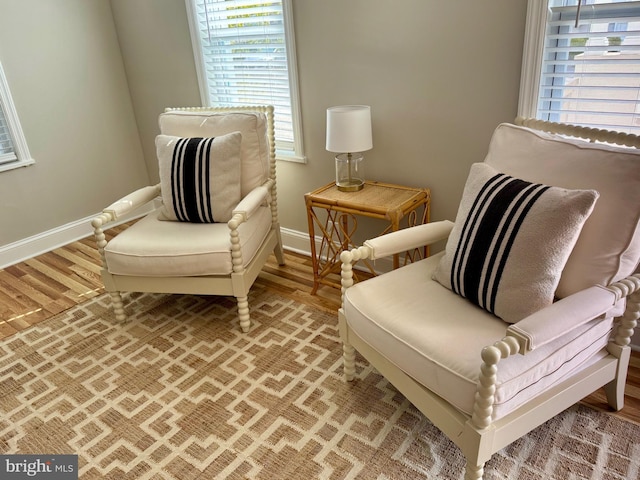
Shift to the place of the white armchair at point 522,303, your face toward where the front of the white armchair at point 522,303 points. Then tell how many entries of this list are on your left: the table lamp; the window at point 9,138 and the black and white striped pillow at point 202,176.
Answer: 0

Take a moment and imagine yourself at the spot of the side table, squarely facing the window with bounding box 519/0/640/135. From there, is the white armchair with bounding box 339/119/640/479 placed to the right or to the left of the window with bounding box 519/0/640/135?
right

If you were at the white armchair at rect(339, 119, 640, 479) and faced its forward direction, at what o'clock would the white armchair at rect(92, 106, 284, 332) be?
the white armchair at rect(92, 106, 284, 332) is roughly at 2 o'clock from the white armchair at rect(339, 119, 640, 479).

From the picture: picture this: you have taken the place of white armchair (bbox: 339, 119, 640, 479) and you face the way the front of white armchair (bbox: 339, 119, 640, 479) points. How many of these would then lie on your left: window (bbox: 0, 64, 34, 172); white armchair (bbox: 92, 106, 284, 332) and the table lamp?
0

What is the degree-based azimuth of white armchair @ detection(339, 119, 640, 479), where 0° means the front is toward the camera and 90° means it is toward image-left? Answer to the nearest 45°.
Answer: approximately 45°

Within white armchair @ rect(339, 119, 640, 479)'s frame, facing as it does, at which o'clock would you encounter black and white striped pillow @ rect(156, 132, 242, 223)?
The black and white striped pillow is roughly at 2 o'clock from the white armchair.

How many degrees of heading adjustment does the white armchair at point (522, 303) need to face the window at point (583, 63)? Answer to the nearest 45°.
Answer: approximately 135° to its right

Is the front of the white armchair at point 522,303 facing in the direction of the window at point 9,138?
no

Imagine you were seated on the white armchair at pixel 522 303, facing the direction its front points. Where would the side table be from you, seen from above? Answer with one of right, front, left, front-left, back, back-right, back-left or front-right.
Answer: right

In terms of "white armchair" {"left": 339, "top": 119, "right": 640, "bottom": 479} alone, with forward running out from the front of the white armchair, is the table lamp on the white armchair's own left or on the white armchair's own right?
on the white armchair's own right

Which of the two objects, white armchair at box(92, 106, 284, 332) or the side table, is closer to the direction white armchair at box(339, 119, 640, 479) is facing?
the white armchair
